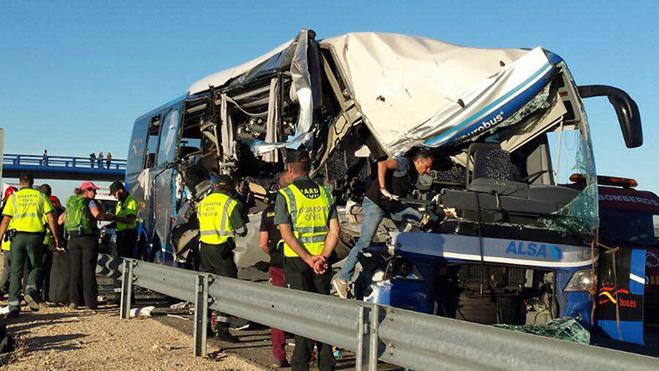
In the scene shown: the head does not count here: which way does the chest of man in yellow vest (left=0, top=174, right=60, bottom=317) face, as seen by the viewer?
away from the camera

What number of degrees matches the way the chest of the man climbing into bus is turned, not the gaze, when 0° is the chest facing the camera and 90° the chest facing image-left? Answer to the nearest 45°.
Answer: approximately 270°

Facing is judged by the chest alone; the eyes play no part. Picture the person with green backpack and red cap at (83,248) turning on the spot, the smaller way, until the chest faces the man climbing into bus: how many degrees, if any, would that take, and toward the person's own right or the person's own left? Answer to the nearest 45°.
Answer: approximately 90° to the person's own right

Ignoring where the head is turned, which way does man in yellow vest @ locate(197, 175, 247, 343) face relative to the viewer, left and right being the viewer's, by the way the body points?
facing away from the viewer and to the right of the viewer

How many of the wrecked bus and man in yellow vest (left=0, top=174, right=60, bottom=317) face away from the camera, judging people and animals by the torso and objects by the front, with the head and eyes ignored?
1

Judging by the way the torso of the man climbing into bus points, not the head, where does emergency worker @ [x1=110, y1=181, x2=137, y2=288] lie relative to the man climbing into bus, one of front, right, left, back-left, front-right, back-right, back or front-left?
back-left

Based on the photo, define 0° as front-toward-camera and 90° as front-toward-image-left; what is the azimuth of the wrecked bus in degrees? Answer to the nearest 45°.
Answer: approximately 315°

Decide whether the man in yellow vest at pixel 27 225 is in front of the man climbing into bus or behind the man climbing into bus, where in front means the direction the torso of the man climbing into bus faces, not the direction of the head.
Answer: behind

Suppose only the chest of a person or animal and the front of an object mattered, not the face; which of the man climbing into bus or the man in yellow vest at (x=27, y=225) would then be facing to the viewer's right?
the man climbing into bus

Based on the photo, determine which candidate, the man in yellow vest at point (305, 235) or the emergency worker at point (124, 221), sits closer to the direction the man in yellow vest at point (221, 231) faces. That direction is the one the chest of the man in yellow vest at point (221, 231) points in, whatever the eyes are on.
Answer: the emergency worker

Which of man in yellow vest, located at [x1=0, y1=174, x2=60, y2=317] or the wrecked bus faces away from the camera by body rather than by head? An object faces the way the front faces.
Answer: the man in yellow vest

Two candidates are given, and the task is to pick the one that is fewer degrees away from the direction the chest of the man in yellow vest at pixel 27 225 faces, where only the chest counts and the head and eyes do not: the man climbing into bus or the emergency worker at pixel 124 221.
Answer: the emergency worker
